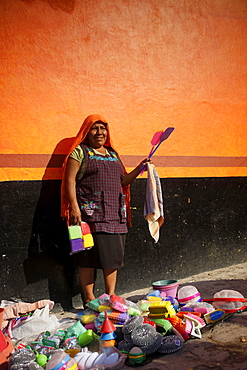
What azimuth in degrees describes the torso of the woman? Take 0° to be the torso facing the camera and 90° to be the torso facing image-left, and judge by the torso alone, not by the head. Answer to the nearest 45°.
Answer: approximately 315°

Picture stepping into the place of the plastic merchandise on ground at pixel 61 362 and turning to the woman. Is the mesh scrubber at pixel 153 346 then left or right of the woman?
right

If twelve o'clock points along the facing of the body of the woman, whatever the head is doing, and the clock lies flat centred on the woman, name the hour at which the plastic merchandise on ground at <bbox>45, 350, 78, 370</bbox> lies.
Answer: The plastic merchandise on ground is roughly at 2 o'clock from the woman.

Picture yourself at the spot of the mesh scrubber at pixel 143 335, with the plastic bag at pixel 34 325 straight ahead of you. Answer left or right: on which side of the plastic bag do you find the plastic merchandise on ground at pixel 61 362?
left

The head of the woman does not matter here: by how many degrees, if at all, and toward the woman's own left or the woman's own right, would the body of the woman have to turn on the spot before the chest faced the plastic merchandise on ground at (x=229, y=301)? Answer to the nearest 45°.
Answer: approximately 45° to the woman's own left

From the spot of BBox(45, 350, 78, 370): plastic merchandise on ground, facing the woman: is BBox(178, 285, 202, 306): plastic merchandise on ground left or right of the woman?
right
